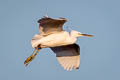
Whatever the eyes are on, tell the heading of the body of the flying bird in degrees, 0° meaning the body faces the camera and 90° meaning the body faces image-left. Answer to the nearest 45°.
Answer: approximately 270°
